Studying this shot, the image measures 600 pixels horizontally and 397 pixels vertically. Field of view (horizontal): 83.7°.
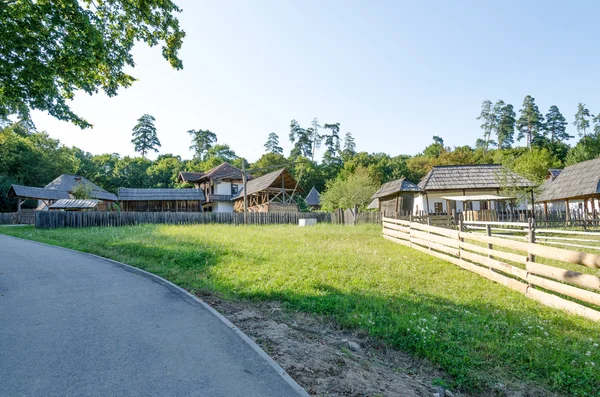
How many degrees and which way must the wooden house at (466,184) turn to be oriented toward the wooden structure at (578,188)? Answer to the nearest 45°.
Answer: approximately 45° to its left

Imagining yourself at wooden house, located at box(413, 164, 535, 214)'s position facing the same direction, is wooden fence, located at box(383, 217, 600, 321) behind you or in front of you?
in front

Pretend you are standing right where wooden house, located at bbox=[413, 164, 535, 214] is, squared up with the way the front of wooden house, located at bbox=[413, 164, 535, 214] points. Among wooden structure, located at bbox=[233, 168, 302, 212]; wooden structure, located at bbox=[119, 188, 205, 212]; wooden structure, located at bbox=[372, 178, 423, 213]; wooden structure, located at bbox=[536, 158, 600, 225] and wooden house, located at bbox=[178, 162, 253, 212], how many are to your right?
4

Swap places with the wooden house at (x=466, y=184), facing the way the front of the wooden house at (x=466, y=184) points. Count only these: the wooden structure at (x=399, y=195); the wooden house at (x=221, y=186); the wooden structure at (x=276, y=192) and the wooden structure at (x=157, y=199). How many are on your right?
4

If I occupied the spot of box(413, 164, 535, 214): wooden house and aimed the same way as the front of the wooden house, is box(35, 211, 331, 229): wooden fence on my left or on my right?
on my right

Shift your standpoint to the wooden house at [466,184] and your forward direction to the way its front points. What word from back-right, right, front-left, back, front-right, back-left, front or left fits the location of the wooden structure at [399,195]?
right

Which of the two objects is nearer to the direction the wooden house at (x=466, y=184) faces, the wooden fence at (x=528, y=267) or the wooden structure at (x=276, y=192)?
the wooden fence

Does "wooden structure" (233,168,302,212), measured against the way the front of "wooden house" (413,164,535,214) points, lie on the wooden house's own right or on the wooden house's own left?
on the wooden house's own right

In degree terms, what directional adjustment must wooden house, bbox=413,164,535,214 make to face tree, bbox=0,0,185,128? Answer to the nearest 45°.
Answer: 0° — it already faces it

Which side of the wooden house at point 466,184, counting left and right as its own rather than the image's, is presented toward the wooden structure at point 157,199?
right

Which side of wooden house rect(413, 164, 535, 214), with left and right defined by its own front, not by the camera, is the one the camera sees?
front

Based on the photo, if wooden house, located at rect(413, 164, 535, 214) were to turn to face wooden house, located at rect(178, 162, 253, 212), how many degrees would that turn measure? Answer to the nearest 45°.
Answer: approximately 90° to its right
